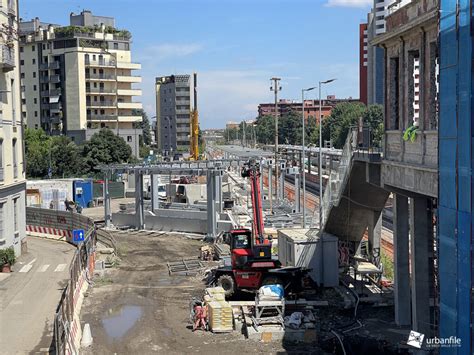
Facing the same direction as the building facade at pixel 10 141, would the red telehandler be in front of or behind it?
in front

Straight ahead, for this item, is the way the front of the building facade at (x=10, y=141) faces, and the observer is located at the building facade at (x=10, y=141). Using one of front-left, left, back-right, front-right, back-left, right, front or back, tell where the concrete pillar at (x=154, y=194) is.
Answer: left

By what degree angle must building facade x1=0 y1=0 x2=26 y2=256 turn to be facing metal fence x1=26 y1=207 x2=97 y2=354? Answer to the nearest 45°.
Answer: approximately 45° to its right

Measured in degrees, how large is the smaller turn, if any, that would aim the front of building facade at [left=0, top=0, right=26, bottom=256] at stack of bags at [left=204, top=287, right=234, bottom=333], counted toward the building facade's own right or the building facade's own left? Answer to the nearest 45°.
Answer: approximately 45° to the building facade's own right

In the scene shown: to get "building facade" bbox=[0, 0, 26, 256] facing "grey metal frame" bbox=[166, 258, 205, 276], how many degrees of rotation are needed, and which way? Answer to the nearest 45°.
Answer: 0° — it already faces it

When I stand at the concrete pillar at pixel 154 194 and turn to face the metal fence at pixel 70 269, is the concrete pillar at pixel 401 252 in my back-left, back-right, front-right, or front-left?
front-left

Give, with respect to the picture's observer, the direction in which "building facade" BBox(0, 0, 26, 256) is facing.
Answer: facing the viewer and to the right of the viewer

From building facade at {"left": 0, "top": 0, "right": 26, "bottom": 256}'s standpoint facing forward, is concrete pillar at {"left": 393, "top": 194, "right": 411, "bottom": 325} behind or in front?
in front

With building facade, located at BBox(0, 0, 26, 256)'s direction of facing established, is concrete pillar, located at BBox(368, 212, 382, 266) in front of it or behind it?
in front

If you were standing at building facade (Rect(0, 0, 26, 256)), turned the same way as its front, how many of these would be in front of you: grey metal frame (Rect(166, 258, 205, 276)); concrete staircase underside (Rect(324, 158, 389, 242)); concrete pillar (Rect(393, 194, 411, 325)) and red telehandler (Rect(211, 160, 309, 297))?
4
